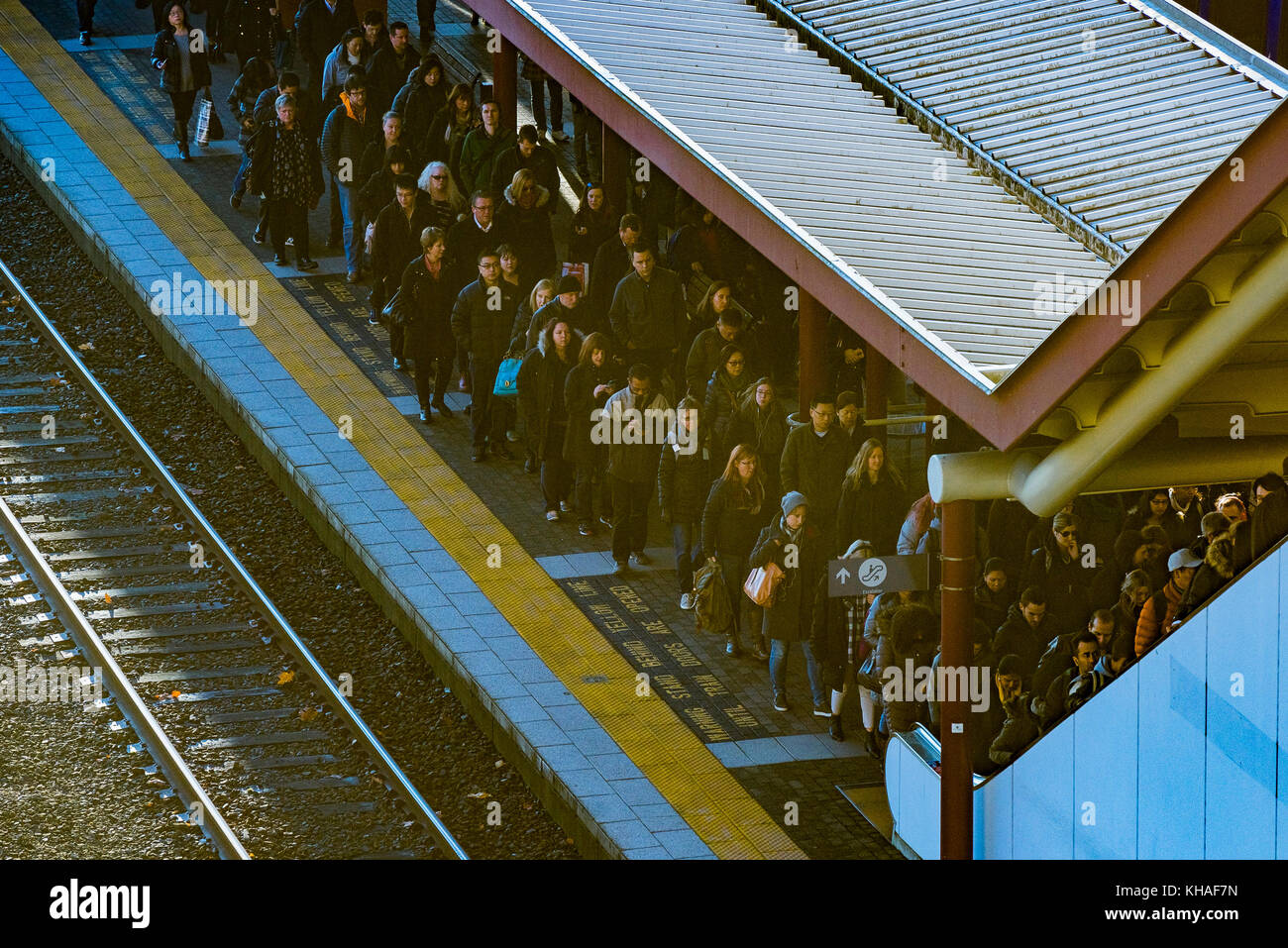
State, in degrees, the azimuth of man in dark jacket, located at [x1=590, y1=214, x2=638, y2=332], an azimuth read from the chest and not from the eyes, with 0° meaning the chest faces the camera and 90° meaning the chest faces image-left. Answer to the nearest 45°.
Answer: approximately 315°

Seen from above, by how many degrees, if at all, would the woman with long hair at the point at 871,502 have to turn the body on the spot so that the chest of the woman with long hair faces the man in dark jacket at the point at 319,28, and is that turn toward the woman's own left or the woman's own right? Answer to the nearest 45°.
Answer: approximately 135° to the woman's own right

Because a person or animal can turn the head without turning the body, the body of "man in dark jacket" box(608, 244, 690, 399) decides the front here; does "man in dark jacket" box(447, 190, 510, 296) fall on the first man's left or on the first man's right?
on the first man's right

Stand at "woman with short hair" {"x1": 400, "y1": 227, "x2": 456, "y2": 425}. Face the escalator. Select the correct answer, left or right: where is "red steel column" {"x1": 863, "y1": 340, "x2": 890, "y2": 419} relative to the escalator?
left

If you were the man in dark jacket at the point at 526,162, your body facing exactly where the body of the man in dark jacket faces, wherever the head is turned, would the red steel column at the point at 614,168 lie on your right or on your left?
on your left

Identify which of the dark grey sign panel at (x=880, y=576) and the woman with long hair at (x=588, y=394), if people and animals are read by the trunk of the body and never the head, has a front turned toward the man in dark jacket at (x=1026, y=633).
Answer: the woman with long hair

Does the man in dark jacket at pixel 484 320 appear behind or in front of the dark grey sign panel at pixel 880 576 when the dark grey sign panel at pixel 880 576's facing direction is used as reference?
behind

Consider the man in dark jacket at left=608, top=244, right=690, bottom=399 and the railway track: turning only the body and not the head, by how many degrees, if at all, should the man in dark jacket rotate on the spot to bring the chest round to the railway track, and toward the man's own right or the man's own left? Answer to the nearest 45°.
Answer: approximately 45° to the man's own right

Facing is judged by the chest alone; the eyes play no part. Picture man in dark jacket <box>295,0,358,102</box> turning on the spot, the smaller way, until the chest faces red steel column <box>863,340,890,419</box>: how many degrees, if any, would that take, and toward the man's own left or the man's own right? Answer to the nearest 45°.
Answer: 0° — they already face it

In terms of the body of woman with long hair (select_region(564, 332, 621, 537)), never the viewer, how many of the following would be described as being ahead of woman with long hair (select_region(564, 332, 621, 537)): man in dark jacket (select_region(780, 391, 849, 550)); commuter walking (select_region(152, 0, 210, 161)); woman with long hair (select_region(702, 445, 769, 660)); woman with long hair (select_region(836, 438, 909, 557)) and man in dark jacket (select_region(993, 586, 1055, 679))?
4

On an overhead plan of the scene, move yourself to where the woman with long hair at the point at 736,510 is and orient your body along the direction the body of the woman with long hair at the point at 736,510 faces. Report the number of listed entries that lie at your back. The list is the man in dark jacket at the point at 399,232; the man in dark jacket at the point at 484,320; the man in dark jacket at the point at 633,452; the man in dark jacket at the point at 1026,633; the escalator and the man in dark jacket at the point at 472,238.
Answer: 4

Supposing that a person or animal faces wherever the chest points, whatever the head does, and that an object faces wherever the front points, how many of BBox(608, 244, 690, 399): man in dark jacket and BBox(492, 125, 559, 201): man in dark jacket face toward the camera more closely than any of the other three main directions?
2

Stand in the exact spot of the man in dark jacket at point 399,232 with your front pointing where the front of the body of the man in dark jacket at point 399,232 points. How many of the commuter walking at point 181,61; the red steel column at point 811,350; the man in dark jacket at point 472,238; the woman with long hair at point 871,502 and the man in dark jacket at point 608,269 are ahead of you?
4
